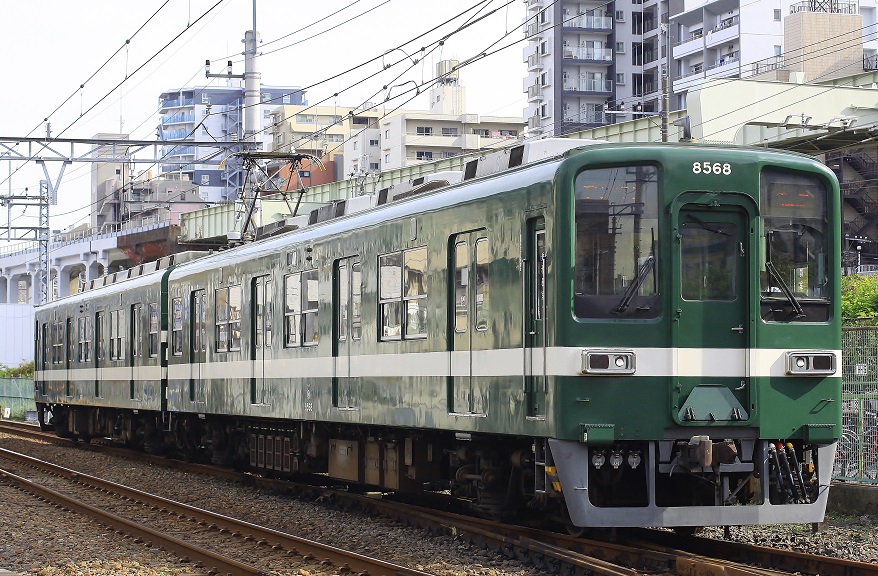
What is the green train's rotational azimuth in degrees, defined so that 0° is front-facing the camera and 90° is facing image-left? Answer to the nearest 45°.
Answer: approximately 315°

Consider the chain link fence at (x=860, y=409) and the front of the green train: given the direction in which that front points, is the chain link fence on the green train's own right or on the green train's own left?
on the green train's own left

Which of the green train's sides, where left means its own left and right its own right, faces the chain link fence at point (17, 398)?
back
